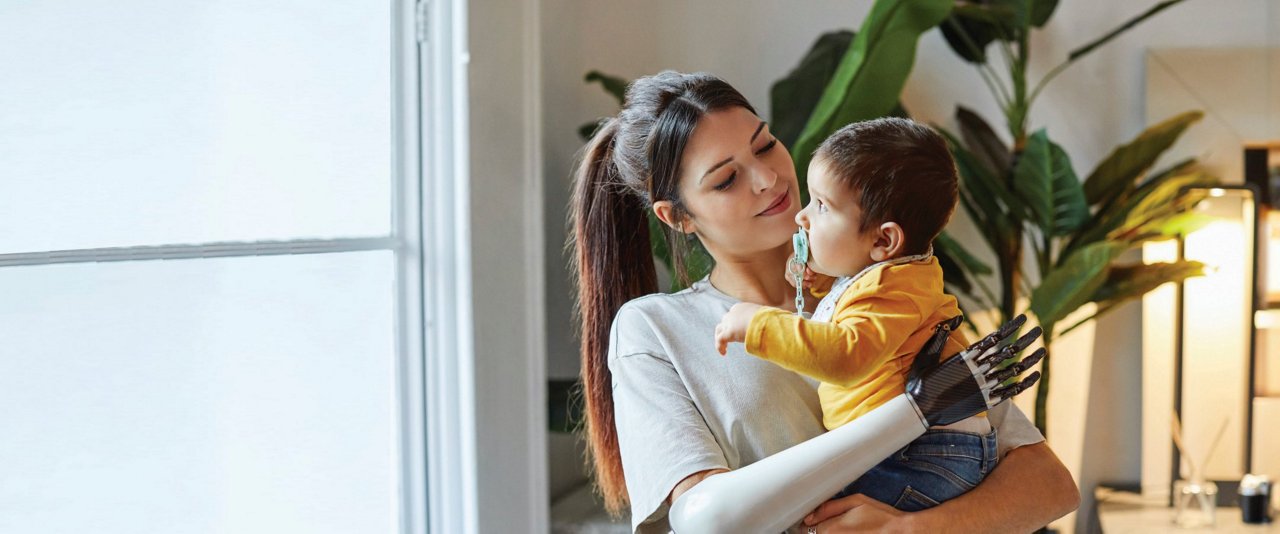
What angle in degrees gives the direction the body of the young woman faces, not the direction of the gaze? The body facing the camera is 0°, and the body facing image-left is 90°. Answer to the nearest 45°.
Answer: approximately 315°

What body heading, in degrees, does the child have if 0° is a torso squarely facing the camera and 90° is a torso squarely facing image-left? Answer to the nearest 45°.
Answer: approximately 90°

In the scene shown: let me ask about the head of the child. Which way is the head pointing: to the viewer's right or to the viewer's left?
to the viewer's left
